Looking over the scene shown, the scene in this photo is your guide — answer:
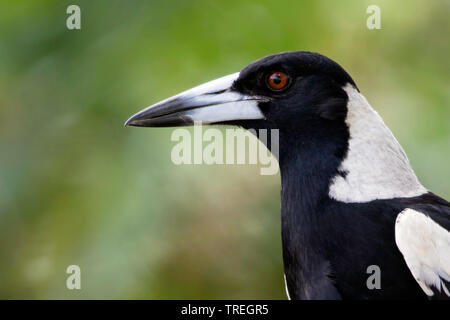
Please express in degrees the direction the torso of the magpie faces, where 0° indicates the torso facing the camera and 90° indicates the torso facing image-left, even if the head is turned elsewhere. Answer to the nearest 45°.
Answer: approximately 90°
